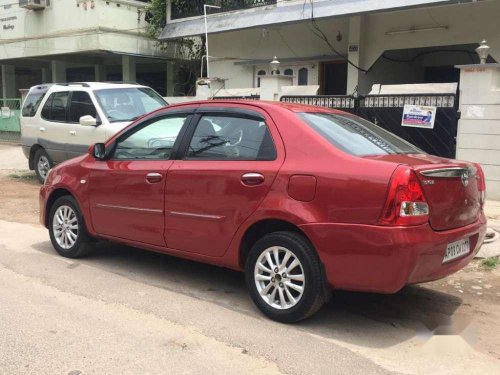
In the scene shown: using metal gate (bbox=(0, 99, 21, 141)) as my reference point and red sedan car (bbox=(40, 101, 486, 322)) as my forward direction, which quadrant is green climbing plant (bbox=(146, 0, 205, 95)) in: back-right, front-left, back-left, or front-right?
front-left

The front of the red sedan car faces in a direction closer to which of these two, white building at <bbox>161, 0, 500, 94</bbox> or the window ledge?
the window ledge

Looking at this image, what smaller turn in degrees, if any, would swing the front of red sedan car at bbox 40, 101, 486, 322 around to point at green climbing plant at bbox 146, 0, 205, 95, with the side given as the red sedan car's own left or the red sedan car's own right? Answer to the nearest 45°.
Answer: approximately 45° to the red sedan car's own right

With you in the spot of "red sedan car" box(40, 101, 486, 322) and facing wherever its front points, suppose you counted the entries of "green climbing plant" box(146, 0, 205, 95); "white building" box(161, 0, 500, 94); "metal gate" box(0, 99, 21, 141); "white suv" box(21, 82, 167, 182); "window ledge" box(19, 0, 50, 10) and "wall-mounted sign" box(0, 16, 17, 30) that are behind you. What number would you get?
0

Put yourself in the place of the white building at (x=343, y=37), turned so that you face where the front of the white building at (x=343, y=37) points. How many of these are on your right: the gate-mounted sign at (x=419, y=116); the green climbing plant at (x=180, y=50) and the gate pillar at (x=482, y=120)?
1

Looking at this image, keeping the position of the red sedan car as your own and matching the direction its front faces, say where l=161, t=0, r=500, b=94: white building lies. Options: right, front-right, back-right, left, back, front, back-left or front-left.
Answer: front-right

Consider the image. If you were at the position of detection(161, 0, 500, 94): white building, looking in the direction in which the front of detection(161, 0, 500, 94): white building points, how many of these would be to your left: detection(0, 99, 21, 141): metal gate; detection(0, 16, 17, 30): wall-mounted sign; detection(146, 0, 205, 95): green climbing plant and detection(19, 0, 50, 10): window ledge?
0

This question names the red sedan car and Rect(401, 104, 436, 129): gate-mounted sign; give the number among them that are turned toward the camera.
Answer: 1

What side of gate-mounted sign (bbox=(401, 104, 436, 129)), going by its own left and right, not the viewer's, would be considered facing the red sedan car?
front

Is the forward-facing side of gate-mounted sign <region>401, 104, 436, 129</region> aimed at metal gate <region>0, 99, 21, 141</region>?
no

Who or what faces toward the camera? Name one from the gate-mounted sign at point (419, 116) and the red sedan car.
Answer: the gate-mounted sign

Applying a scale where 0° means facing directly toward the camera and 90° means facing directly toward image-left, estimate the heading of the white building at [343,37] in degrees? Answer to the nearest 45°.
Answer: approximately 45°

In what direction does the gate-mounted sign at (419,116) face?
toward the camera

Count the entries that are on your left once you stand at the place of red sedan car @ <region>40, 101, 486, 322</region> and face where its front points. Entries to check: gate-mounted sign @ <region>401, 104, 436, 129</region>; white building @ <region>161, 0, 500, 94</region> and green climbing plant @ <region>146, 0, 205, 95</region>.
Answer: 0

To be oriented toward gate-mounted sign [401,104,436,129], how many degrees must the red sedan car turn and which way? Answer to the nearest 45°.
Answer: approximately 90° to its right

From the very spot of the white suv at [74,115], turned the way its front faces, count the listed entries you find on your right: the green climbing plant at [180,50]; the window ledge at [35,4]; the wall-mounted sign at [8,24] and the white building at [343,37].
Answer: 0

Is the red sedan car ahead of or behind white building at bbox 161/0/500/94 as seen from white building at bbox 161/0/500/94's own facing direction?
ahead

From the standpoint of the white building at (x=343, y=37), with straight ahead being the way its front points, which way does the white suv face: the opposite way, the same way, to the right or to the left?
to the left
